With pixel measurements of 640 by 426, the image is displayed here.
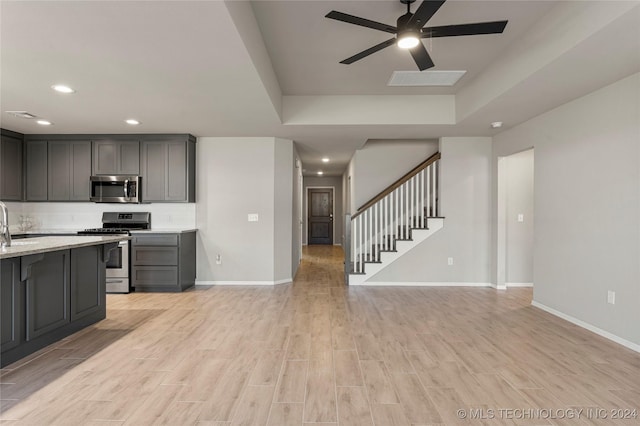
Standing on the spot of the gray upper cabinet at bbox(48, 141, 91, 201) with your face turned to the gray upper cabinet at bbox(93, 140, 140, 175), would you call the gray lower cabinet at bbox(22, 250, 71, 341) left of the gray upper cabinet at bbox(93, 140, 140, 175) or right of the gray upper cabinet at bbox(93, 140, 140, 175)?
right

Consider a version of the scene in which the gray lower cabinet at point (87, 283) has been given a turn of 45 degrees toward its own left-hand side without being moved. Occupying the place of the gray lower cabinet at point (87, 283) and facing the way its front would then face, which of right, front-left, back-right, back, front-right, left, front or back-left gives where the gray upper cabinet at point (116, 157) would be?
left

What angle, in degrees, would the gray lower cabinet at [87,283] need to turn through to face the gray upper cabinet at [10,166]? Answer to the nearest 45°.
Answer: approximately 135° to its left

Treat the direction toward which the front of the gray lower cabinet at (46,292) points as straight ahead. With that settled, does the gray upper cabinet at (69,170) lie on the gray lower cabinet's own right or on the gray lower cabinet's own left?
on the gray lower cabinet's own left

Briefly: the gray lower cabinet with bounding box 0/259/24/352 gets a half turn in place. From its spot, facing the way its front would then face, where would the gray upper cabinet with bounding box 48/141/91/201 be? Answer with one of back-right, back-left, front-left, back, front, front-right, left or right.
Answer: front-right
